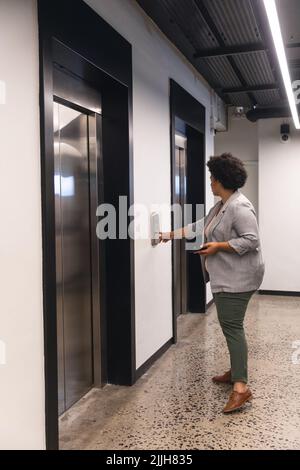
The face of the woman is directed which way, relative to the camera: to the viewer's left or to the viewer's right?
to the viewer's left

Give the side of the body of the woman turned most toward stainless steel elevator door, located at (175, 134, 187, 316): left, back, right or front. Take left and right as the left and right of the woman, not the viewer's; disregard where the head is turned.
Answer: right

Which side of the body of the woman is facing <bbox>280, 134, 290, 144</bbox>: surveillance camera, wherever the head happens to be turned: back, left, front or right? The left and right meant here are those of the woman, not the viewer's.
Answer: right

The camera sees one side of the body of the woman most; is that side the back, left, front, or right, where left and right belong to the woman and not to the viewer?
left

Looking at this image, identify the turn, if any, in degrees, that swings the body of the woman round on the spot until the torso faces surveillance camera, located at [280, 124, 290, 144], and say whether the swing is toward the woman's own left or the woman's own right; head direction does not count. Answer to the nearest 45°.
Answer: approximately 90° to the woman's own right
